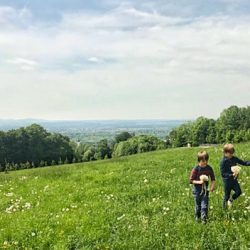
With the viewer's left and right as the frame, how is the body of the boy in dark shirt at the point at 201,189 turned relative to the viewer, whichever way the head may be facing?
facing the viewer

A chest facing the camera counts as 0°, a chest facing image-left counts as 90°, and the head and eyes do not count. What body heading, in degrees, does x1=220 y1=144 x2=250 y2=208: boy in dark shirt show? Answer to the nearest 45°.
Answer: approximately 315°

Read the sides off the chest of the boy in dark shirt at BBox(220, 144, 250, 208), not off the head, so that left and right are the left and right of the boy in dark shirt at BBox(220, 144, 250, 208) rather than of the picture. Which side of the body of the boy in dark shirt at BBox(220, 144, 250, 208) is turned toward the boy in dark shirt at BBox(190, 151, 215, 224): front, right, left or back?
right

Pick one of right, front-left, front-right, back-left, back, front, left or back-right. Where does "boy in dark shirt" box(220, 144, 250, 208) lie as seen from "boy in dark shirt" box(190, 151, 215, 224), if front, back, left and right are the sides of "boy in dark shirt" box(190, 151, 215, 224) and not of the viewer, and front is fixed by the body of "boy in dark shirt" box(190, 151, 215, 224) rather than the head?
back-left

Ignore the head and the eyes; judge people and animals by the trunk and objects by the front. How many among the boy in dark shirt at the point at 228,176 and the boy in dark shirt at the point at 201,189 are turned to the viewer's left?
0
